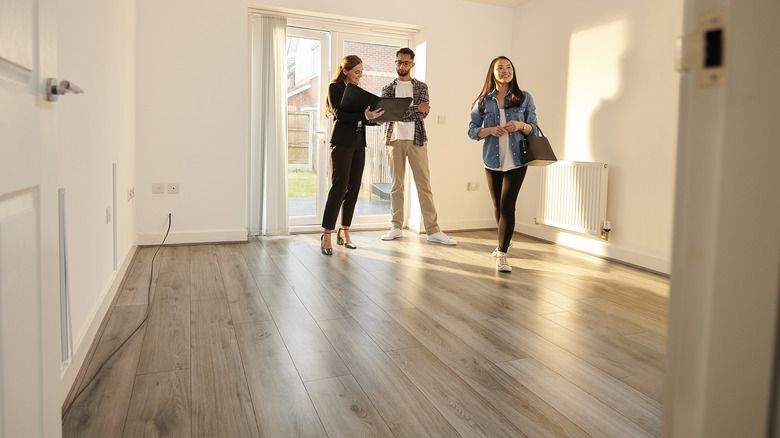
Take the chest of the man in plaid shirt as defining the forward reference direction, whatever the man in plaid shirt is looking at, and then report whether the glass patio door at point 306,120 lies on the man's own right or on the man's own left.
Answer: on the man's own right

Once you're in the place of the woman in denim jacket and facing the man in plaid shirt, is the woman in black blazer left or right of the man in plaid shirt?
left

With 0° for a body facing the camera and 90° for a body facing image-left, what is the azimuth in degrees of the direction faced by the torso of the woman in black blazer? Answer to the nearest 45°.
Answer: approximately 315°

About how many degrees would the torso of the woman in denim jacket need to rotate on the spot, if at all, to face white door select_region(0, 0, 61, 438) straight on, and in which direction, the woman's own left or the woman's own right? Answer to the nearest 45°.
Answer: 0° — they already face it

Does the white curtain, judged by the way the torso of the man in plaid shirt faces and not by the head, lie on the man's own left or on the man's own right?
on the man's own right

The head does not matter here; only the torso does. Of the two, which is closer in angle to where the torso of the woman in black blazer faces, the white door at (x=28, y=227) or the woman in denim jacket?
the woman in denim jacket

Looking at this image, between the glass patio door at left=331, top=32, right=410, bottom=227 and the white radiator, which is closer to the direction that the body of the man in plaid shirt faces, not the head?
the white radiator

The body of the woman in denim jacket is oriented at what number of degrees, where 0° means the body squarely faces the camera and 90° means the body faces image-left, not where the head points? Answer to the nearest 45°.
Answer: approximately 0°

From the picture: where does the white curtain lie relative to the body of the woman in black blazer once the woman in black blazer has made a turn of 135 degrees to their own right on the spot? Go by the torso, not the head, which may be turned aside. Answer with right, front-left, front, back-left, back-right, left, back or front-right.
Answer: front-right

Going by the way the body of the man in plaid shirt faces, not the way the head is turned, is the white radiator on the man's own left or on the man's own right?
on the man's own left

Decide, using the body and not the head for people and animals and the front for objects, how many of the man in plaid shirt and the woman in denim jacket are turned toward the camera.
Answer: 2

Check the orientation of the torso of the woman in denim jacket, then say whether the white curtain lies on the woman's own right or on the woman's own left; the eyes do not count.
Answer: on the woman's own right
